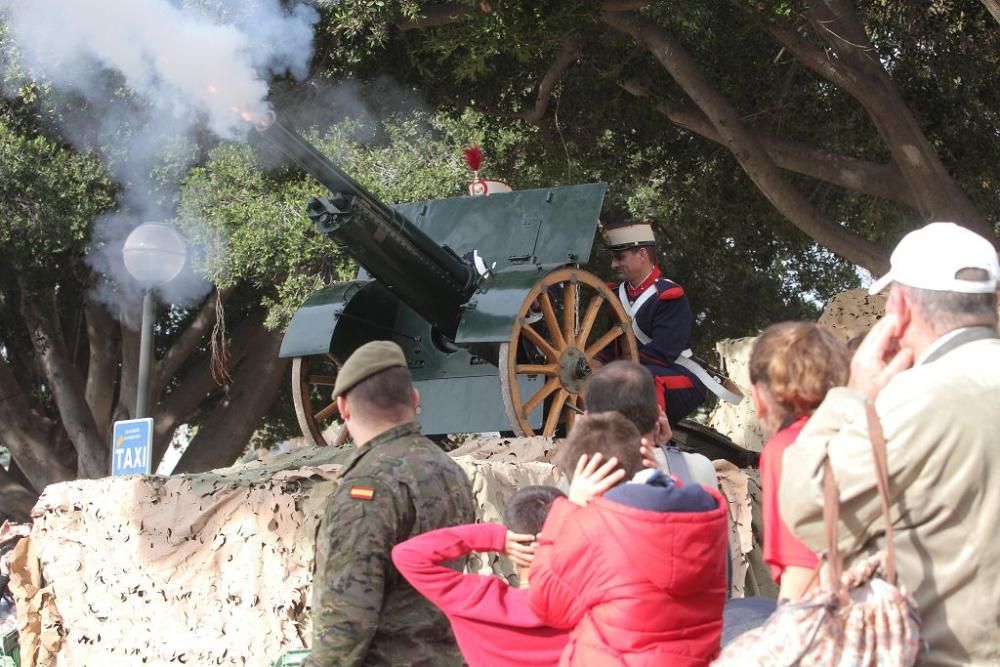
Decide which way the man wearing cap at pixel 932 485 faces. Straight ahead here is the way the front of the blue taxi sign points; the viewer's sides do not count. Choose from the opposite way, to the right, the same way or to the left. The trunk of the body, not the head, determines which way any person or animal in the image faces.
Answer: the opposite way

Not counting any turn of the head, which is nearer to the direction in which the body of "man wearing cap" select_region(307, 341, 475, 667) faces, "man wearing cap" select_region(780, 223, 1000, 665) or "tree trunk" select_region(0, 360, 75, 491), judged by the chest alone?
the tree trunk

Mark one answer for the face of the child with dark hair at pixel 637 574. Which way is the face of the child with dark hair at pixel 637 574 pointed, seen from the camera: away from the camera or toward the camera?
away from the camera

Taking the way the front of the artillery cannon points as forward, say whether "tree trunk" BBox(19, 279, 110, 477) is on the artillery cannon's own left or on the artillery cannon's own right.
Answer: on the artillery cannon's own right

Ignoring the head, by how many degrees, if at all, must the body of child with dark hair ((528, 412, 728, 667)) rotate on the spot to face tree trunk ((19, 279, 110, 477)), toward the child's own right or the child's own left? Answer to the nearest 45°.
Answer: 0° — they already face it

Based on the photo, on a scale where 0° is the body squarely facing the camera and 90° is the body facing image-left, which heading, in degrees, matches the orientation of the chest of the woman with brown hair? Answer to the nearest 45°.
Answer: approximately 135°

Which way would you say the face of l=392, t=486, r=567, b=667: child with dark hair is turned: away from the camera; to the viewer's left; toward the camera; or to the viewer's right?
away from the camera

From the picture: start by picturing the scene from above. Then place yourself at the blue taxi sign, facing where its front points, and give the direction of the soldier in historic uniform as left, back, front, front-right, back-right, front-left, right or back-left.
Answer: left

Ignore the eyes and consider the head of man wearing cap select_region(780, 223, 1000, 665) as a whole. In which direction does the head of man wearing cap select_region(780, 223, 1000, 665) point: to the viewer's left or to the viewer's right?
to the viewer's left
